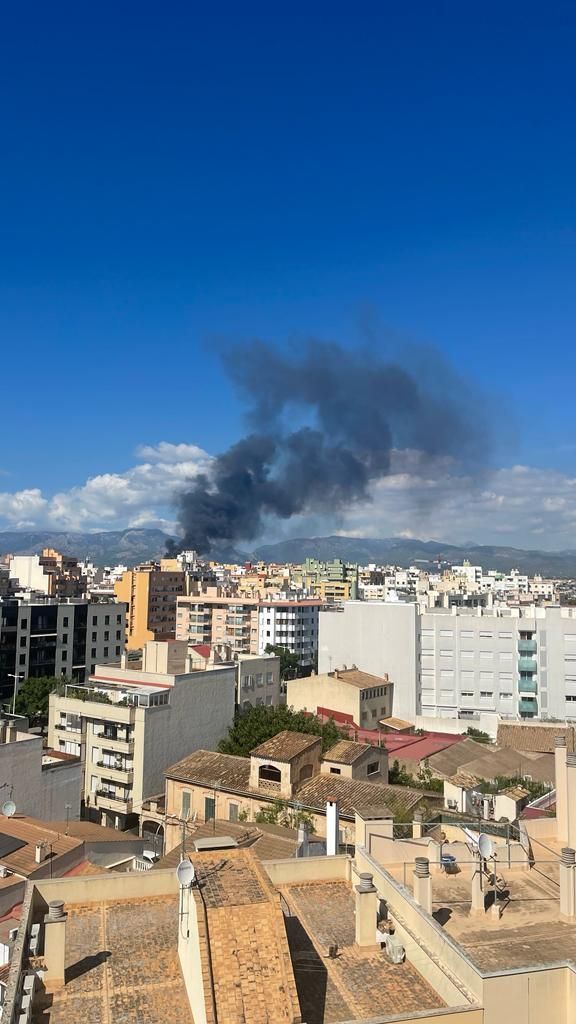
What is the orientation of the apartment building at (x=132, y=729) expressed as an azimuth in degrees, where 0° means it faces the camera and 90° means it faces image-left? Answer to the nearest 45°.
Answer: approximately 45°

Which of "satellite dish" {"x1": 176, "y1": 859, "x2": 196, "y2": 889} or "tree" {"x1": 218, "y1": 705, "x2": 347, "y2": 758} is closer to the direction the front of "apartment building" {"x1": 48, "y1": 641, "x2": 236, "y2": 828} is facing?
the satellite dish

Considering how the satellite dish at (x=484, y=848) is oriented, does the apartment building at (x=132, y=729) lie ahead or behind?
behind

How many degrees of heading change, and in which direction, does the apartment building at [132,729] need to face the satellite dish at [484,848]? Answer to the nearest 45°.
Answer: approximately 45° to its left

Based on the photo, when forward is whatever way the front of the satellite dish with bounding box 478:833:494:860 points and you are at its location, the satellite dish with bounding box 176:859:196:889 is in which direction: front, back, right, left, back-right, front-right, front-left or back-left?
right

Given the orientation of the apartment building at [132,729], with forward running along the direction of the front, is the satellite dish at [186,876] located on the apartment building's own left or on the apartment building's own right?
on the apartment building's own left

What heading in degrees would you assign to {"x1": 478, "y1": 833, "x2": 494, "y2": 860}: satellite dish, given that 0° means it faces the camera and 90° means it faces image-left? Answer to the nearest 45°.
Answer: approximately 315°

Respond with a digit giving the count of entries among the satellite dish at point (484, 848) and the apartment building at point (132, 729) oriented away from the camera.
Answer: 0
